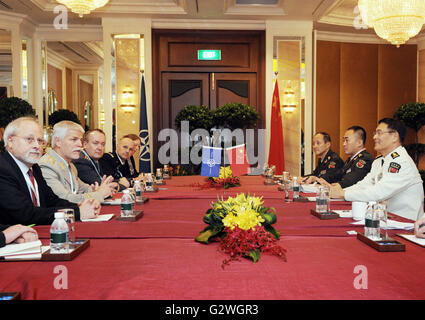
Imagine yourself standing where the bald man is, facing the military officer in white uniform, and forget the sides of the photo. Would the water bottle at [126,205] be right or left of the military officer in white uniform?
right

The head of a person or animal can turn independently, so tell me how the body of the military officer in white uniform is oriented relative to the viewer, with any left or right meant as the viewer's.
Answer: facing to the left of the viewer

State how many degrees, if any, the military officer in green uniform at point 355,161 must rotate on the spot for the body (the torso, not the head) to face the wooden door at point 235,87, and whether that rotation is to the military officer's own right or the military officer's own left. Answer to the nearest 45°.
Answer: approximately 45° to the military officer's own right

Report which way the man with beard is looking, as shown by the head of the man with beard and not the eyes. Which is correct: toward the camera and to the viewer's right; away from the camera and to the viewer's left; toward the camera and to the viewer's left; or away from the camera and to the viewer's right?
toward the camera and to the viewer's right

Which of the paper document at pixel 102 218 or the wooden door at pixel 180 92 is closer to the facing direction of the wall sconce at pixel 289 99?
the paper document

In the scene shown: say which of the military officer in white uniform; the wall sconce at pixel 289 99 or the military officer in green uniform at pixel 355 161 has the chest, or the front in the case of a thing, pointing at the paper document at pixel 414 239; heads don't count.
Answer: the wall sconce

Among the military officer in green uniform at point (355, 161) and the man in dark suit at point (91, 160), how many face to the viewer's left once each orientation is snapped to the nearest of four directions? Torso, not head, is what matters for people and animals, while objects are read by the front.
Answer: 1

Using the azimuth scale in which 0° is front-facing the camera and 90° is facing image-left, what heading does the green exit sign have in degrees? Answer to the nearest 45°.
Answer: approximately 0°

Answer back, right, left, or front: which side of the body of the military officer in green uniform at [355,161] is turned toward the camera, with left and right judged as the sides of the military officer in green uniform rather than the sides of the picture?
left

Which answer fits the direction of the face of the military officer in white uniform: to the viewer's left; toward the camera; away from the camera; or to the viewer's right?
to the viewer's left

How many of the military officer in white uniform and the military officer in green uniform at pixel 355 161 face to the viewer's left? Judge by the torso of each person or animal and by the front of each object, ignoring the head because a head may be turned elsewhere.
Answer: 2
